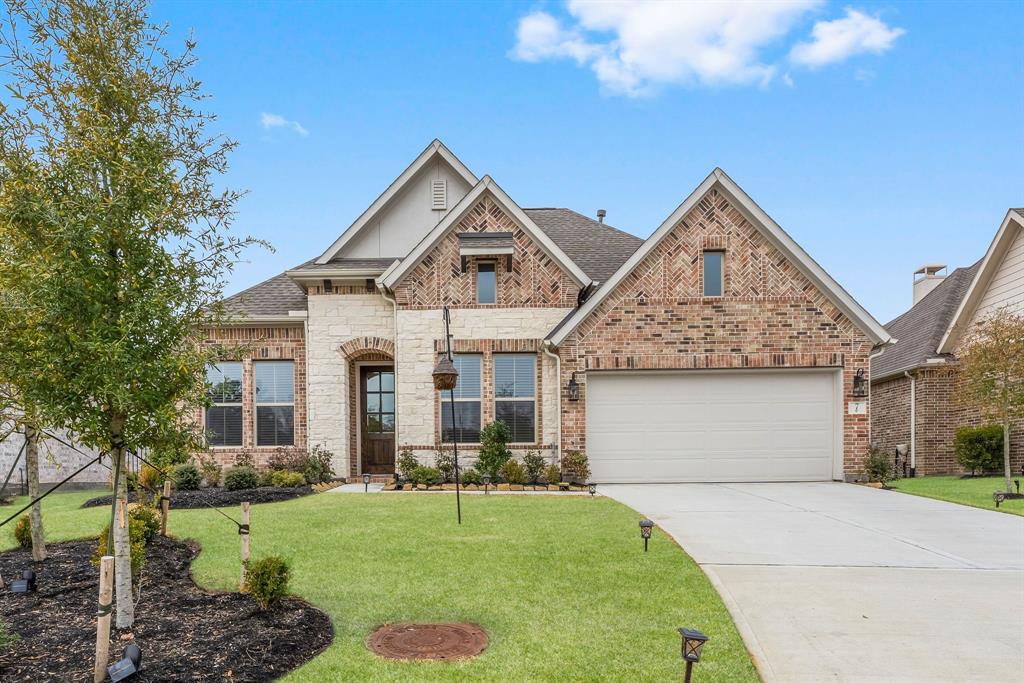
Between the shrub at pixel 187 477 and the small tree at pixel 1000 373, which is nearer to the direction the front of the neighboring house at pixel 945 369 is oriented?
the small tree

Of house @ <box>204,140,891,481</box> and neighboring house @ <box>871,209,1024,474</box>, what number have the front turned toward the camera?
2

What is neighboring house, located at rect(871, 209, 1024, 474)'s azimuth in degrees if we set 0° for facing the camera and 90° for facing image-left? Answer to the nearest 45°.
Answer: approximately 0°

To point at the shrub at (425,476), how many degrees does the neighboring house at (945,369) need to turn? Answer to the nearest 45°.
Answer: approximately 45° to its right

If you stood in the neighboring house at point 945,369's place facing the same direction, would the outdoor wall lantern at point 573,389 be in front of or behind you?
in front

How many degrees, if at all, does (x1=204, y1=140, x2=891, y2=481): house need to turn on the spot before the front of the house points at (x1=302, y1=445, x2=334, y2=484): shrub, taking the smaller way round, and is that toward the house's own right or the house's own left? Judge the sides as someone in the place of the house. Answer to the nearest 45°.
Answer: approximately 90° to the house's own right

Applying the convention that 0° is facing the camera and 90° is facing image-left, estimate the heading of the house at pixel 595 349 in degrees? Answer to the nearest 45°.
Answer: approximately 0°
